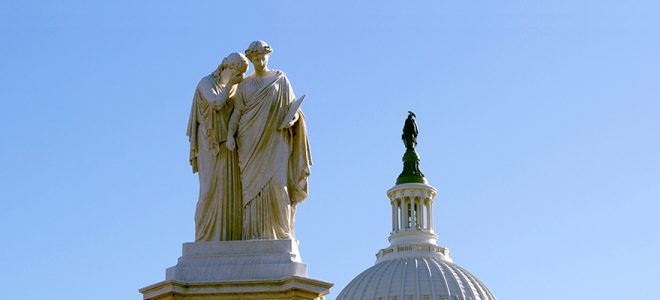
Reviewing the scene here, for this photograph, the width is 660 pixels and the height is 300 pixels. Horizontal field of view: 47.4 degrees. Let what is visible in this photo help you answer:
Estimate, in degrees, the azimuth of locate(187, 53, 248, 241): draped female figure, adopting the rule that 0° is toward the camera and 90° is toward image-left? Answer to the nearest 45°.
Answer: approximately 315°

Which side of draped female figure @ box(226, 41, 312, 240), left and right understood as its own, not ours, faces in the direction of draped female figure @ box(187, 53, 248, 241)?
right
